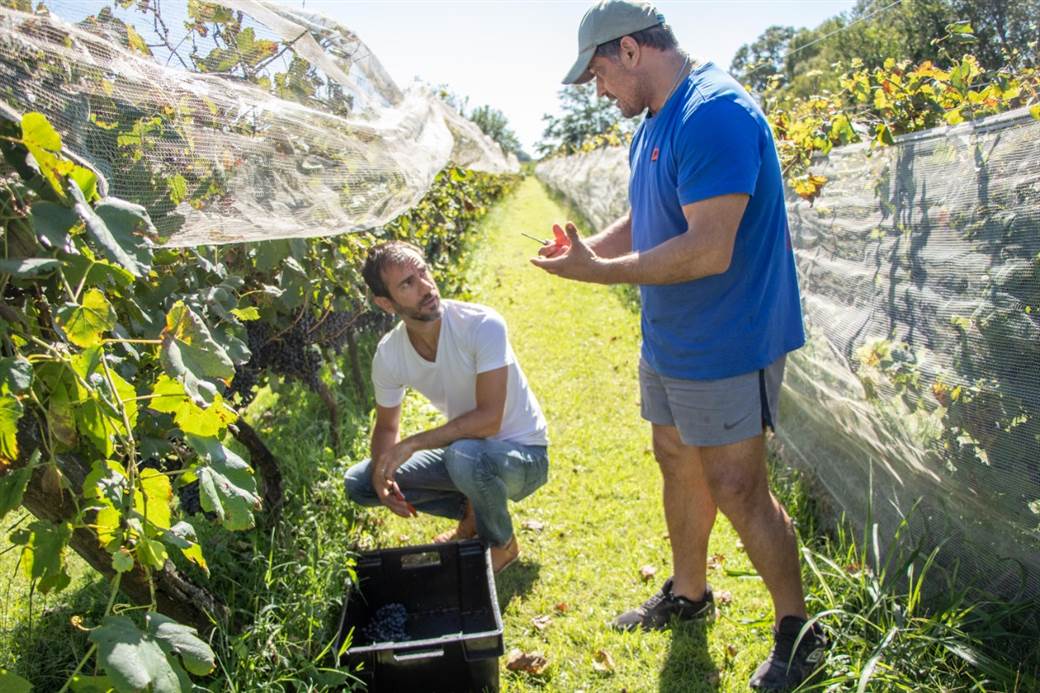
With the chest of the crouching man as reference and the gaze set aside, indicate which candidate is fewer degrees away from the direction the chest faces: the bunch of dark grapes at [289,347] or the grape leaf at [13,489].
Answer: the grape leaf

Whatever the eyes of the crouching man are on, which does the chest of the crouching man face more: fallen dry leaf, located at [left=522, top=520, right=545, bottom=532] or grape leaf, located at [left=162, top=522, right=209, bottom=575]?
the grape leaf

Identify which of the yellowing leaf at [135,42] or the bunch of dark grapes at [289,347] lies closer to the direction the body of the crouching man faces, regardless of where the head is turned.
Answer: the yellowing leaf

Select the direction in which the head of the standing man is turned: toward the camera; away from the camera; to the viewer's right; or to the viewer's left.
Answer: to the viewer's left

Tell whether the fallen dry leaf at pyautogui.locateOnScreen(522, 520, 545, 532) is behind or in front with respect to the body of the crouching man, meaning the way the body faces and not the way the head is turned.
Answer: behind

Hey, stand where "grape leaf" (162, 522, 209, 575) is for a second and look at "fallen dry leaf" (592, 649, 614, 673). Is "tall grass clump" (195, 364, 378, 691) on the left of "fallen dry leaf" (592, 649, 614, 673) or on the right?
left
